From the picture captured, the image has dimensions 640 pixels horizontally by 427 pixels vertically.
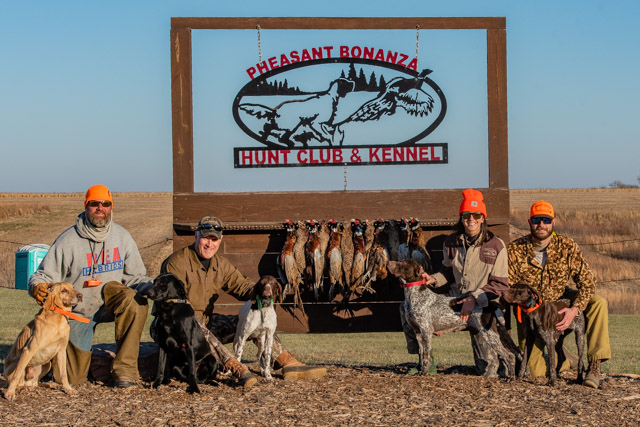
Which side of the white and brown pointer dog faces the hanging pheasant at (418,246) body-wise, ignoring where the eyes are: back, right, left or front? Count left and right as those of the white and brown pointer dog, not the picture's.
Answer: left

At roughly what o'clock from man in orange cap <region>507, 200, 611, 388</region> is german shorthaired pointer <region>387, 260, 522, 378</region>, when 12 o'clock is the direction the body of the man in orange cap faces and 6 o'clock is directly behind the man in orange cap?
The german shorthaired pointer is roughly at 2 o'clock from the man in orange cap.

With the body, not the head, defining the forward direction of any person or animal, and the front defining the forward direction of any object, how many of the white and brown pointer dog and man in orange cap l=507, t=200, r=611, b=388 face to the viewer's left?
0

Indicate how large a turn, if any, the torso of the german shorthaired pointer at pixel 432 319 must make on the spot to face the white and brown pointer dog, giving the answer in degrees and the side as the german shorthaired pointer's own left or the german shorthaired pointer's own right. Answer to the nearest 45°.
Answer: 0° — it already faces it

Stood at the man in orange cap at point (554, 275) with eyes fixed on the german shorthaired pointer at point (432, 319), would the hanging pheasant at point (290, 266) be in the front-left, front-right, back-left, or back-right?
front-right

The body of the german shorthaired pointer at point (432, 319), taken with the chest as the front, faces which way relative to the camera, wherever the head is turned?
to the viewer's left

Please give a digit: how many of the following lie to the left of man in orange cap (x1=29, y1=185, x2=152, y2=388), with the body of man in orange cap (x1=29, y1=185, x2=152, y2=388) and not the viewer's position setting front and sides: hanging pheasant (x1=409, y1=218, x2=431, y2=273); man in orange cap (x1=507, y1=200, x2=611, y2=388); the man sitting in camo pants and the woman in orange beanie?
4

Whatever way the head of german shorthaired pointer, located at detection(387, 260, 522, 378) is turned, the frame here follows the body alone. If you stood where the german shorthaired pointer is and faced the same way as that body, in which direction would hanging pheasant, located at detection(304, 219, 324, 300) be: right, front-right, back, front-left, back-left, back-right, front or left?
front-right

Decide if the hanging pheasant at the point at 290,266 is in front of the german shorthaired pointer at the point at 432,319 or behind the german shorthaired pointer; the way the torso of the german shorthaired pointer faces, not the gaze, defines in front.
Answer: in front

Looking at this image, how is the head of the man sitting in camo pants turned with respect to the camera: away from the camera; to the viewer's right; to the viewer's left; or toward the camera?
toward the camera

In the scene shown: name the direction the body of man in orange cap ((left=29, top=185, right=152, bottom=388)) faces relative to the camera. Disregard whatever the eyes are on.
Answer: toward the camera

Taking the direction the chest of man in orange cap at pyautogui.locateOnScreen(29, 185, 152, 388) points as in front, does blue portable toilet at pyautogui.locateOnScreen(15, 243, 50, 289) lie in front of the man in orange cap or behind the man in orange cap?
behind

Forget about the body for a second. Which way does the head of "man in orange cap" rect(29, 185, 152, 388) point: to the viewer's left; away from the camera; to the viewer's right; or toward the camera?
toward the camera

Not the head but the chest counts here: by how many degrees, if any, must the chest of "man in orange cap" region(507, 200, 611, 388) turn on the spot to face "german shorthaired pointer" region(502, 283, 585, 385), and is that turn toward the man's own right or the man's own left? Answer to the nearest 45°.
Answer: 0° — they already face it
